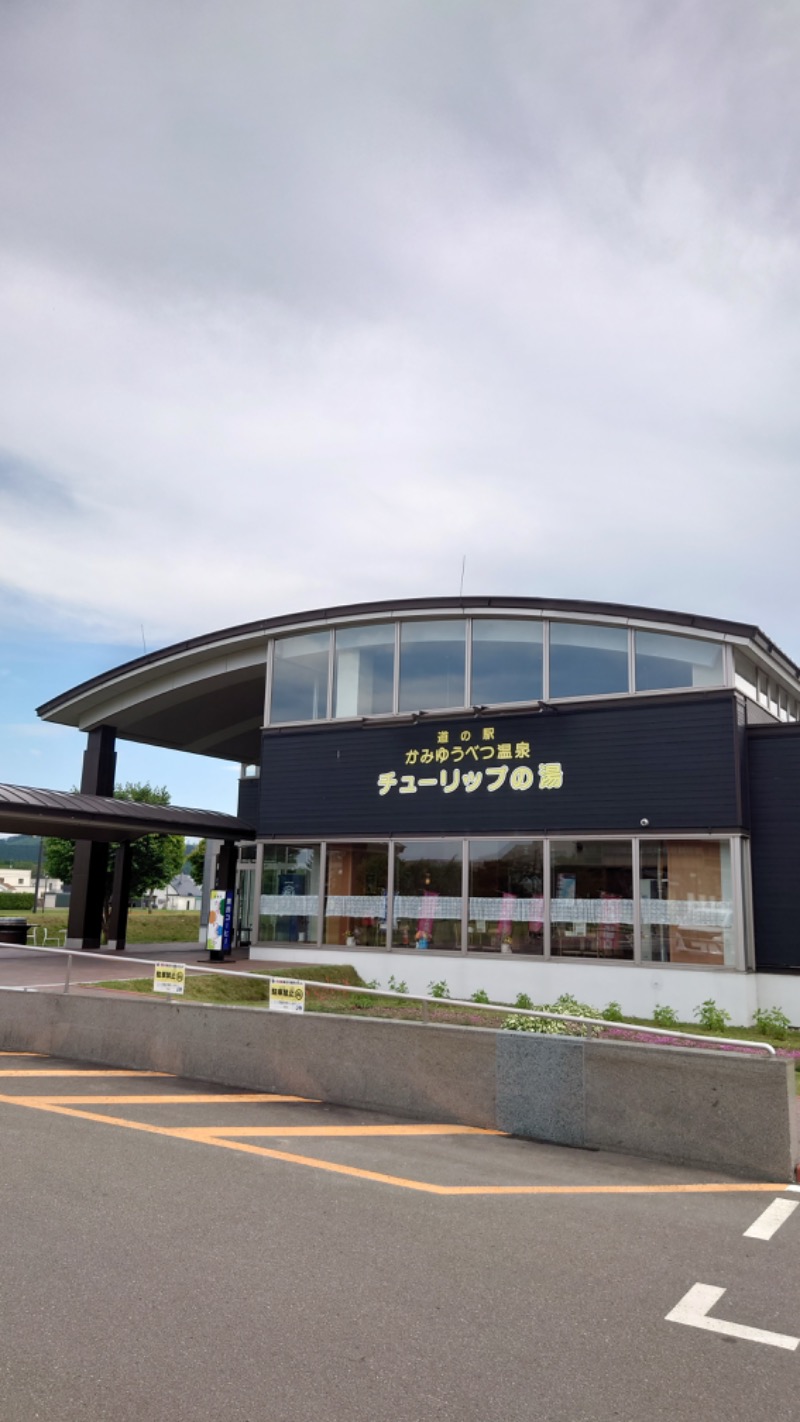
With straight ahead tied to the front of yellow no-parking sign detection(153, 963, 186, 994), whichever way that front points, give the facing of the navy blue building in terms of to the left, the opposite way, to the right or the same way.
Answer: the same way

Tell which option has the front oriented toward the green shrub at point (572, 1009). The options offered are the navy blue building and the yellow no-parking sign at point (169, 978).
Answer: the navy blue building

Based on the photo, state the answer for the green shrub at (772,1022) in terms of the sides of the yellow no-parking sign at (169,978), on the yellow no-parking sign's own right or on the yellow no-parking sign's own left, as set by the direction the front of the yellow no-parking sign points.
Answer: on the yellow no-parking sign's own left

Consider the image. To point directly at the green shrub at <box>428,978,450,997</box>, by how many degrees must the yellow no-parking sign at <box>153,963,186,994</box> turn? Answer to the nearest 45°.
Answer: approximately 135° to its left

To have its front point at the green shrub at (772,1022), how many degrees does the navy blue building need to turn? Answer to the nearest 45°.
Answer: approximately 45° to its left

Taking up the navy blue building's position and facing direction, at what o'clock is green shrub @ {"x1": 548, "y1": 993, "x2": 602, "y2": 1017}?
The green shrub is roughly at 12 o'clock from the navy blue building.

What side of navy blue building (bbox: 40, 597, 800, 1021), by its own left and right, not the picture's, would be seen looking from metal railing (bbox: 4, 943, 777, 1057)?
front

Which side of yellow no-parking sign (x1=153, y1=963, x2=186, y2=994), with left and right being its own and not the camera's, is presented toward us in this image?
front

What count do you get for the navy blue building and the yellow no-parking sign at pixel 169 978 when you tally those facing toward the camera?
2

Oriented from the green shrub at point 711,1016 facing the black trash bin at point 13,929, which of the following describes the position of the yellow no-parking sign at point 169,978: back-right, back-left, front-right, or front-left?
front-left
